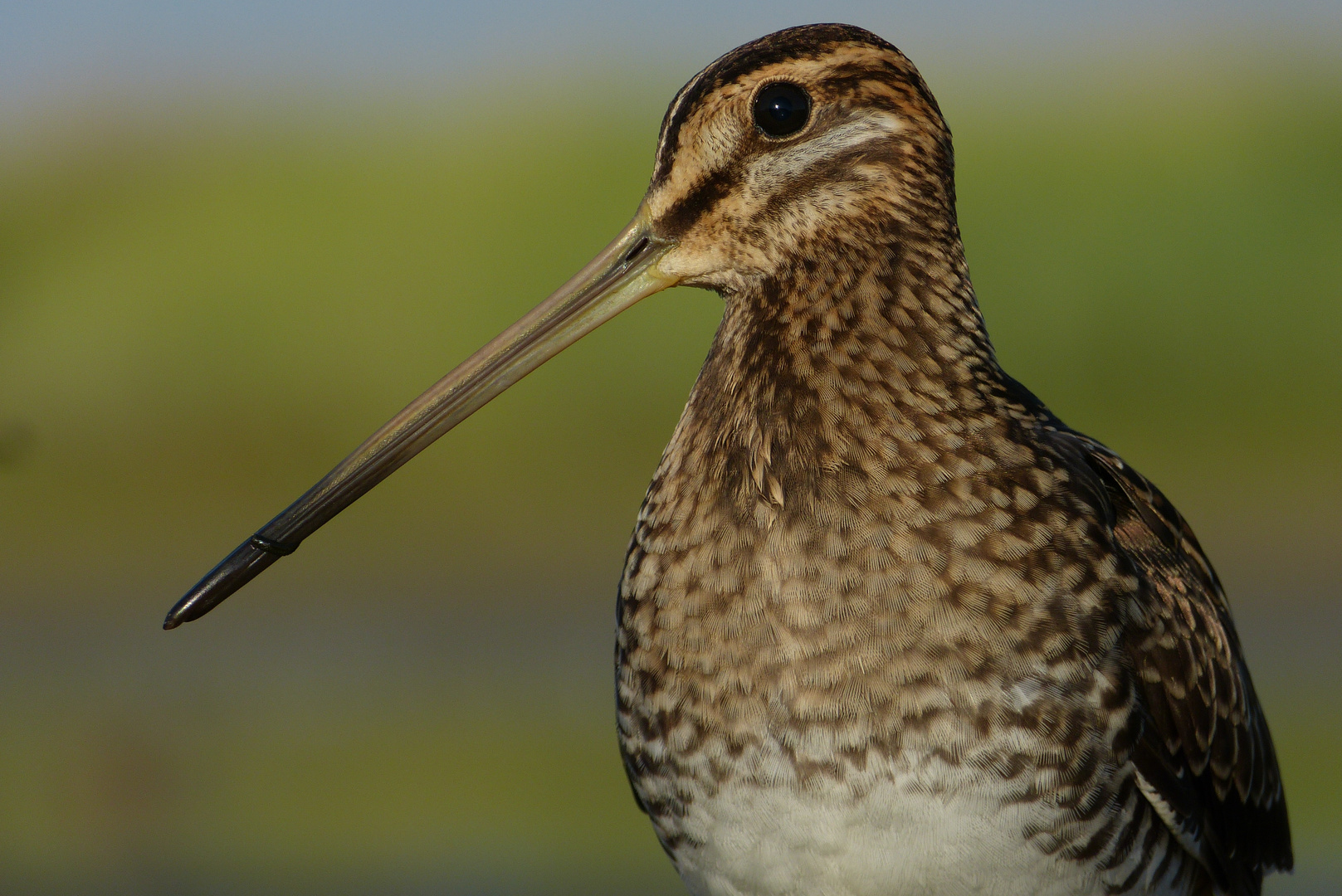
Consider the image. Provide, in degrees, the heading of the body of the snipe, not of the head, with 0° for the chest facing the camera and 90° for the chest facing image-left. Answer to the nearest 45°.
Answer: approximately 45°
